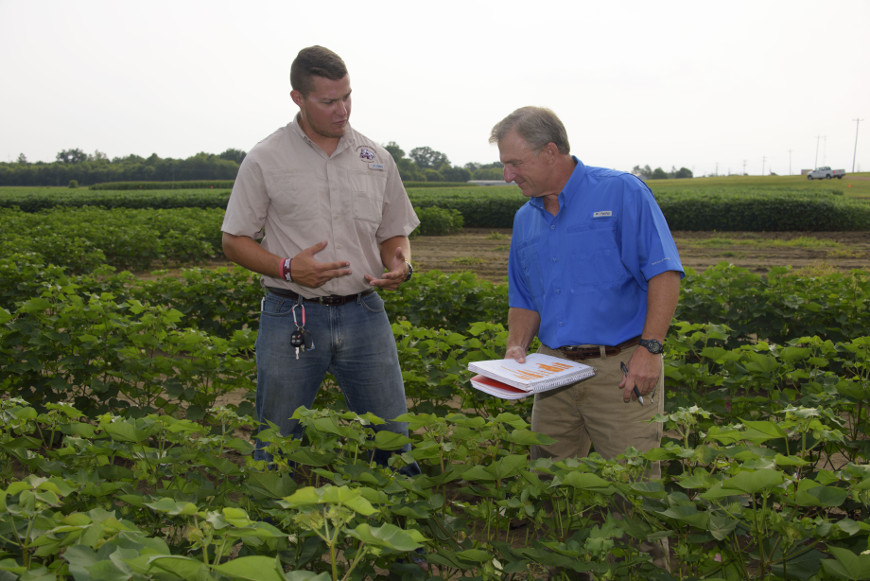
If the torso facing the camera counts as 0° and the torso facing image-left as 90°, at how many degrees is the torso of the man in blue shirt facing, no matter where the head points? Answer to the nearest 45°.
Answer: approximately 45°

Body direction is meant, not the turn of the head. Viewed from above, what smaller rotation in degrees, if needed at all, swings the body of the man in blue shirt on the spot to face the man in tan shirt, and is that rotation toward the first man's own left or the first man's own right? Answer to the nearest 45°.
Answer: approximately 45° to the first man's own right

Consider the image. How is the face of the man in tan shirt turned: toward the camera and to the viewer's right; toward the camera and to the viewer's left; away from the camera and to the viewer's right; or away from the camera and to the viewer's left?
toward the camera and to the viewer's right

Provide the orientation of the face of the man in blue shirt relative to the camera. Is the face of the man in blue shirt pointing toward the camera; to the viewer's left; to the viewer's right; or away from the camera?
to the viewer's left
